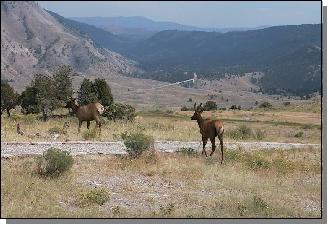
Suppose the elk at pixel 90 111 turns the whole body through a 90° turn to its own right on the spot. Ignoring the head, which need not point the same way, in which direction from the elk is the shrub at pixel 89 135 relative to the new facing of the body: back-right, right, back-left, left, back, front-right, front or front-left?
back

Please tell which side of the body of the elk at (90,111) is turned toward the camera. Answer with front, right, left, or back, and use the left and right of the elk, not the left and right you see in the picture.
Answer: left

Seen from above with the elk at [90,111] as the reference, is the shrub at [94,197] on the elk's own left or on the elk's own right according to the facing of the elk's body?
on the elk's own left

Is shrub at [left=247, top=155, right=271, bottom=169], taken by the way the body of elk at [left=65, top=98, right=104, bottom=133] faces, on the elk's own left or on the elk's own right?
on the elk's own left

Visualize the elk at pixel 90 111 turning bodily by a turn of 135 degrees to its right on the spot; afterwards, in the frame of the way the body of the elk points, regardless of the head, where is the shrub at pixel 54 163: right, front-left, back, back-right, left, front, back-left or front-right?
back-right

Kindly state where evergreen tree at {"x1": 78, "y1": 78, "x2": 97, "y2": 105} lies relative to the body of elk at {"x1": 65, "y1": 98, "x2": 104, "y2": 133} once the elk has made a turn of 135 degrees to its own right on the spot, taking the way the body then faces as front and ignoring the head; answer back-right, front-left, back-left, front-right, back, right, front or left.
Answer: front-left
